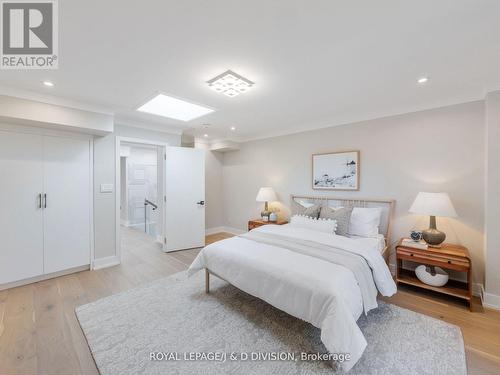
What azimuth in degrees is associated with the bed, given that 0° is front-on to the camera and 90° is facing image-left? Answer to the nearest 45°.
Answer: approximately 45°

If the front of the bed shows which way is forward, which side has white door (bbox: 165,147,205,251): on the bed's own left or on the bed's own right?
on the bed's own right

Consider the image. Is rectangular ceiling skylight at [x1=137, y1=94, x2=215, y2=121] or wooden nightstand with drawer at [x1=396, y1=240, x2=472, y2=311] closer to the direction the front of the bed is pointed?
the rectangular ceiling skylight

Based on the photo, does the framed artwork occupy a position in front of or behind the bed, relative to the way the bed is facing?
behind

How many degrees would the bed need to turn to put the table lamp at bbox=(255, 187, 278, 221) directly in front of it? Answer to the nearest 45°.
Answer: approximately 135° to its right

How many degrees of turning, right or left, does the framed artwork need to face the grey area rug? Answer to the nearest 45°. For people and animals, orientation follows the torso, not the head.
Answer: approximately 45° to its left

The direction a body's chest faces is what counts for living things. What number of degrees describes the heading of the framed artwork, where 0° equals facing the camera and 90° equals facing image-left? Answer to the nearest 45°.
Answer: approximately 45°
